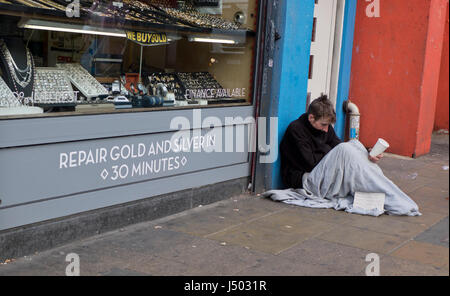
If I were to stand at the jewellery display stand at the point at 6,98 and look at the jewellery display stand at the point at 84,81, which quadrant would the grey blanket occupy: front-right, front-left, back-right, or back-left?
front-right

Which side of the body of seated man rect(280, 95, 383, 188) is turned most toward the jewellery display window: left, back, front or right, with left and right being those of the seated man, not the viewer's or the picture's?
right

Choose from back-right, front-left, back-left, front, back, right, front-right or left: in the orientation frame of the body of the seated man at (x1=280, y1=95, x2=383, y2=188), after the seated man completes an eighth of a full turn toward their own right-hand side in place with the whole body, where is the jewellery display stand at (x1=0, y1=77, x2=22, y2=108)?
front-right

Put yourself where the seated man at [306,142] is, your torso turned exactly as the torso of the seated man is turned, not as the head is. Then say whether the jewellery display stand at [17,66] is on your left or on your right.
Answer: on your right

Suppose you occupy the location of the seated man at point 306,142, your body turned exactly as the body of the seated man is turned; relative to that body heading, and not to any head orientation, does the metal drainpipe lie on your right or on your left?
on your left

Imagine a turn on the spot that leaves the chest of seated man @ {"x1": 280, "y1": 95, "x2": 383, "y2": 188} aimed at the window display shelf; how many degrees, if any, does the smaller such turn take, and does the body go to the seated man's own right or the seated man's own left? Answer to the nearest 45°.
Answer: approximately 90° to the seated man's own right

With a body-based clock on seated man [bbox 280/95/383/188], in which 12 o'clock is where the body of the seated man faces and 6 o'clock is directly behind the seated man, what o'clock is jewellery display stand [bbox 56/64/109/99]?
The jewellery display stand is roughly at 3 o'clock from the seated man.

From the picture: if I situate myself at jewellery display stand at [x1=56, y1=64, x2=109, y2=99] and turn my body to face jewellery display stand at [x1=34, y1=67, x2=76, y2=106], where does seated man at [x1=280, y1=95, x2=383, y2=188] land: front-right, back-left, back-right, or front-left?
back-left

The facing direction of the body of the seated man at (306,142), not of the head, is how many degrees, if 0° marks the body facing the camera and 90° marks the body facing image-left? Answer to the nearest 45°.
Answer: approximately 315°

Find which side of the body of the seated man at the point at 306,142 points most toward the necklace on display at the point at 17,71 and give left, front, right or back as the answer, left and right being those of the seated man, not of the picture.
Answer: right
